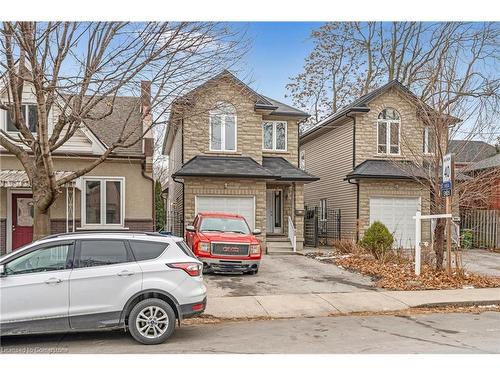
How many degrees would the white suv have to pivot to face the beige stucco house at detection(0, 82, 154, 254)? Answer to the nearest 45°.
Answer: approximately 90° to its right

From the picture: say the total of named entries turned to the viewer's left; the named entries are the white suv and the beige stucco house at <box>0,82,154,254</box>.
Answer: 1

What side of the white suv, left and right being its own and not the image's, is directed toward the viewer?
left

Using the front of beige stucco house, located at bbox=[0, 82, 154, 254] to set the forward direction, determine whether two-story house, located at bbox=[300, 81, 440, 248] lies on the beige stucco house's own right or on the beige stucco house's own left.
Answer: on the beige stucco house's own left

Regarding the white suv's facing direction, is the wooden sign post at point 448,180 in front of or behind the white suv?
behind

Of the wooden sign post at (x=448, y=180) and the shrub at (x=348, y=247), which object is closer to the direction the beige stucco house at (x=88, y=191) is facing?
the wooden sign post

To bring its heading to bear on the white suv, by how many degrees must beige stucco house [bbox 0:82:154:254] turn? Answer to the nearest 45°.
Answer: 0° — it already faces it

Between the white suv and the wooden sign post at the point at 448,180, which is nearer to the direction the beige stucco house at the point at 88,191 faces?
the white suv

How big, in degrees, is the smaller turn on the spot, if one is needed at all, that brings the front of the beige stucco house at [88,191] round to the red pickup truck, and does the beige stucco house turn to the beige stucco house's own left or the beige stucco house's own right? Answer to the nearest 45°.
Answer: approximately 45° to the beige stucco house's own left
